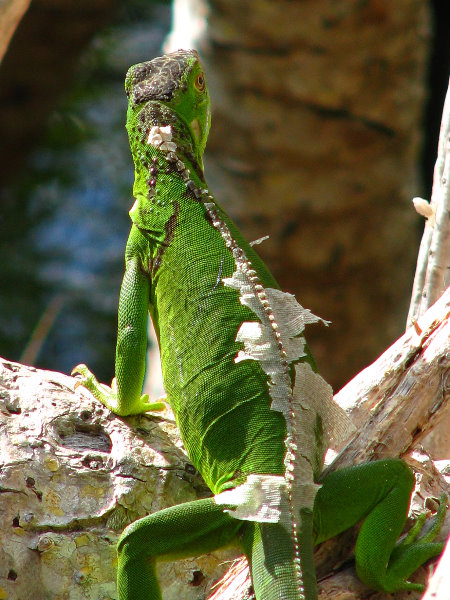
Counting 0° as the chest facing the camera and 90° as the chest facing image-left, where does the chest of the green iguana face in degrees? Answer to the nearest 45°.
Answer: approximately 180°

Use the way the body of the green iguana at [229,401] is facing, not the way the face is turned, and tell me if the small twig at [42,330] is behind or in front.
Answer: in front

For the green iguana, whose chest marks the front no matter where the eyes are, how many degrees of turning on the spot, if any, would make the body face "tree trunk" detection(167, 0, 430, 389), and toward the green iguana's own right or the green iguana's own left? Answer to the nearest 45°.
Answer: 0° — it already faces it
